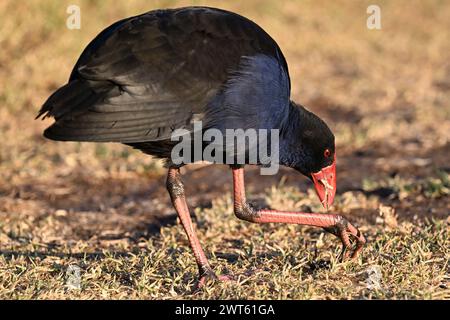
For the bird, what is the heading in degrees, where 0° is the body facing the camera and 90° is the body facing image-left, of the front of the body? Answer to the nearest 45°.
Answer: approximately 270°
